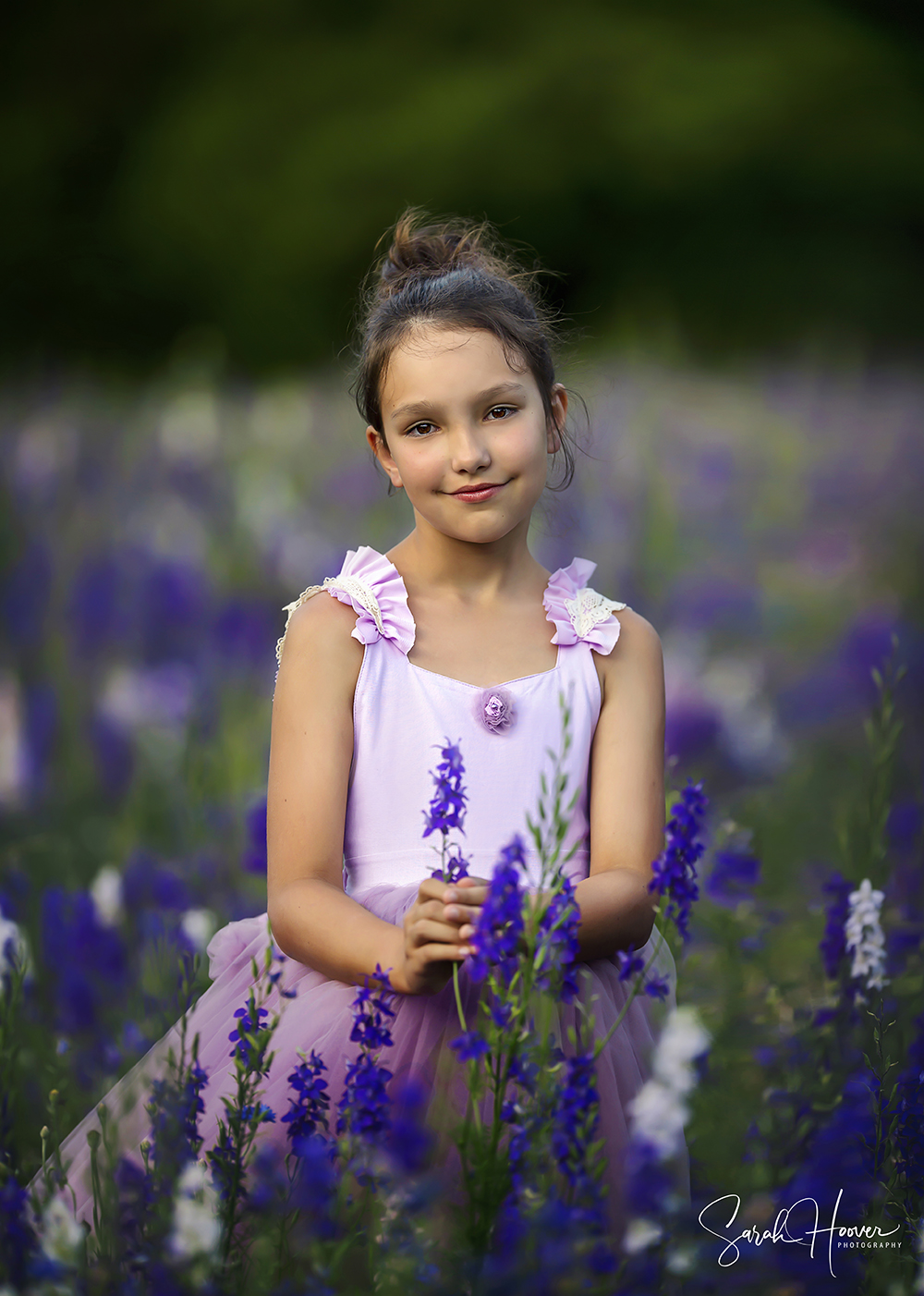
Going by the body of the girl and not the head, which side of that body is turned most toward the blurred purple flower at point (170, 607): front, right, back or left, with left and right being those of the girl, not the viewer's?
back

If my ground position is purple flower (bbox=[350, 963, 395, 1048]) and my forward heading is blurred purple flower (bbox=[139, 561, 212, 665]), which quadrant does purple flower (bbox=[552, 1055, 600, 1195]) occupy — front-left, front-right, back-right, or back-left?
back-right

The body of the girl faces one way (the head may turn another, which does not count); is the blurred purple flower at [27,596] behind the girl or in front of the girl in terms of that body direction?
behind

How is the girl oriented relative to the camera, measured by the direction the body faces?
toward the camera
